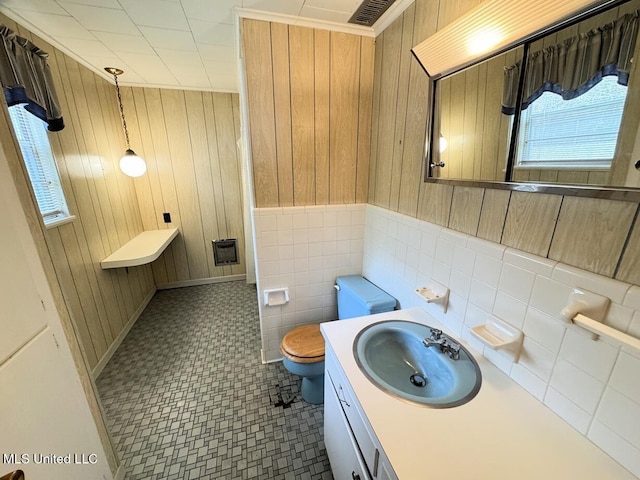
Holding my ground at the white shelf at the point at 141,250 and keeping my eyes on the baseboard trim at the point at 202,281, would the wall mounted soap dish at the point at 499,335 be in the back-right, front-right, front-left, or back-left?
back-right

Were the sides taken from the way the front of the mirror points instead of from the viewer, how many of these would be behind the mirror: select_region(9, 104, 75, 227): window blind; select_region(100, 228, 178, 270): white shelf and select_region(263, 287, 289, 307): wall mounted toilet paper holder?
0

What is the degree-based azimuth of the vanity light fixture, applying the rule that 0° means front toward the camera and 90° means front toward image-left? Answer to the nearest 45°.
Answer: approximately 45°

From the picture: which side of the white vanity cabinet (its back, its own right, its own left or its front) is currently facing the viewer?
left

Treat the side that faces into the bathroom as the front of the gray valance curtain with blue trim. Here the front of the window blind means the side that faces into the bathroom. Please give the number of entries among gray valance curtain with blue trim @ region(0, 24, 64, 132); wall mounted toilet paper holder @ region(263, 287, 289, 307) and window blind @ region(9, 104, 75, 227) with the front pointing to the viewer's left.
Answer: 0

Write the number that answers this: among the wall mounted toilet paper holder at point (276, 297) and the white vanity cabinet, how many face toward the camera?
1

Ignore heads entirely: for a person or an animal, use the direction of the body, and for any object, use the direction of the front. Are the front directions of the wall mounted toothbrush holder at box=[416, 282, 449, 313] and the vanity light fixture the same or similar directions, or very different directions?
same or similar directions

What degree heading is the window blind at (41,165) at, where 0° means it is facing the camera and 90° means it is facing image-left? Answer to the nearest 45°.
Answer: approximately 315°

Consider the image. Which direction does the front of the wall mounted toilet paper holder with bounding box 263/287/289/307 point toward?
toward the camera

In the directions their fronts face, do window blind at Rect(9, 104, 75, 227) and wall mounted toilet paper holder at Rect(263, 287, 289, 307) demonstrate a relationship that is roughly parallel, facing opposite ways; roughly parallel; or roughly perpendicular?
roughly perpendicular

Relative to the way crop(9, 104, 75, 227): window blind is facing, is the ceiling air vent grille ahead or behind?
ahead

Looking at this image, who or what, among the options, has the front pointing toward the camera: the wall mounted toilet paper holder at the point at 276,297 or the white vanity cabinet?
the wall mounted toilet paper holder

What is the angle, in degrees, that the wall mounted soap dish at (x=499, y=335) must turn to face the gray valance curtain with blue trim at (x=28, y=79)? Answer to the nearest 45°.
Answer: approximately 45° to its right

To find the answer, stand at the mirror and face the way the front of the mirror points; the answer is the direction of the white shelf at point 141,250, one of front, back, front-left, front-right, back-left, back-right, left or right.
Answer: front-right

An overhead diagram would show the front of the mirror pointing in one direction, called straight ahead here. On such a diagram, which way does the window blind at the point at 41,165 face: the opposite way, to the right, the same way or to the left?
the opposite way

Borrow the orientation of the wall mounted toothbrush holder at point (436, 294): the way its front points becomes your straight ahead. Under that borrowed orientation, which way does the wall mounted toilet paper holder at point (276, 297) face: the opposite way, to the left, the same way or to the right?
to the left

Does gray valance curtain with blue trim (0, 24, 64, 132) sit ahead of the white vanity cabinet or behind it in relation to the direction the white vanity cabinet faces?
ahead

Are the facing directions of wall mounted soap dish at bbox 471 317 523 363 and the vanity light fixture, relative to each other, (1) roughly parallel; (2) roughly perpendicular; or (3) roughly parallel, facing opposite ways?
roughly parallel

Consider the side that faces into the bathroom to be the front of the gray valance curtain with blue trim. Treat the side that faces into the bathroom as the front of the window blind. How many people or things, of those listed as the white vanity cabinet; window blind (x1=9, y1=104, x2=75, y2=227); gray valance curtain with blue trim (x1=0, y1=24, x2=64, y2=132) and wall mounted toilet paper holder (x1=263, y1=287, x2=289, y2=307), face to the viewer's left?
1
